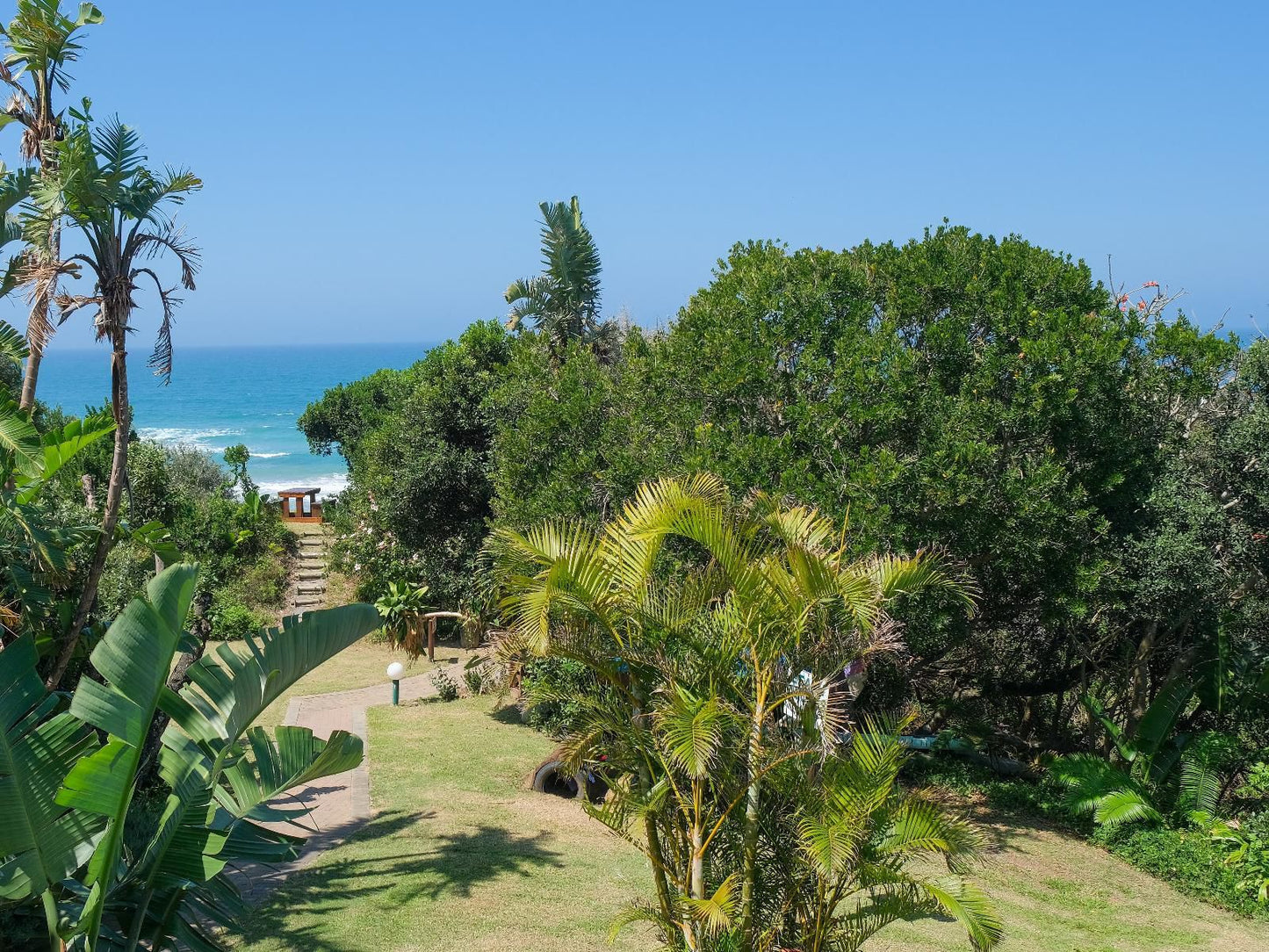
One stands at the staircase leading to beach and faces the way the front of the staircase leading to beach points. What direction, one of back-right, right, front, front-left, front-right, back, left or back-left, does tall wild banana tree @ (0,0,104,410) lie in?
front

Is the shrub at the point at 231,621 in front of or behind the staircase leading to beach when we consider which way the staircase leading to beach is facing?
in front

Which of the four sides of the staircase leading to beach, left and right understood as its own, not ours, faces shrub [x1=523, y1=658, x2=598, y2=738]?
front

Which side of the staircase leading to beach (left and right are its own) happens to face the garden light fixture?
front

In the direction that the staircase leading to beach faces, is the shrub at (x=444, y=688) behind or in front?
in front

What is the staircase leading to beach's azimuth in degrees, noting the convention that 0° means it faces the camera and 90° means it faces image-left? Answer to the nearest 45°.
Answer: approximately 0°

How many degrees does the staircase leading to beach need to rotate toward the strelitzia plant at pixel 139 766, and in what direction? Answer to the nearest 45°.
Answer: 0° — it already faces it

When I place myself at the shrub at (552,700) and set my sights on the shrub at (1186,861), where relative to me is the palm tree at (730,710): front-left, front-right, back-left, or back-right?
front-right

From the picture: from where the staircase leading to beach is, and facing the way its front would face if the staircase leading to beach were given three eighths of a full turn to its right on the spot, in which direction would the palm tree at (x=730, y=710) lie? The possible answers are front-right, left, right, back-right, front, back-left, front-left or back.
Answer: back-left

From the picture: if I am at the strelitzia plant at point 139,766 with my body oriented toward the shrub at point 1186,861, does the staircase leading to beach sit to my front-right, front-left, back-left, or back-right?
front-left

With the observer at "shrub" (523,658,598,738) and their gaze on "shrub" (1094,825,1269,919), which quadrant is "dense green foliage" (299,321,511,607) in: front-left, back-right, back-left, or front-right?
back-left

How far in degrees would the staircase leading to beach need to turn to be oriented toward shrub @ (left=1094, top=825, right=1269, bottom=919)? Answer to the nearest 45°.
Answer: approximately 45° to its left
